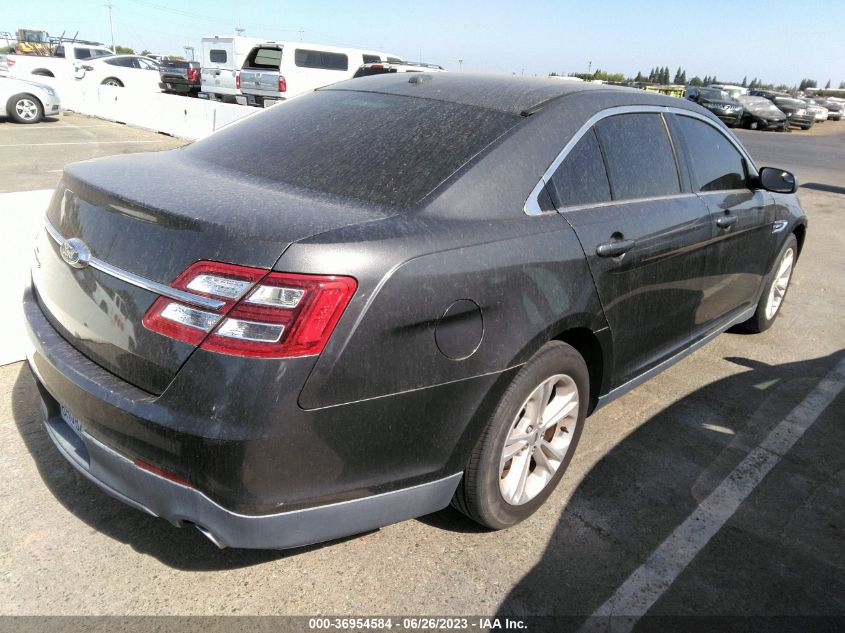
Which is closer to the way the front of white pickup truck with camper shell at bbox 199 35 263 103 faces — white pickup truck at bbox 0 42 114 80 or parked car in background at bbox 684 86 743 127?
the parked car in background

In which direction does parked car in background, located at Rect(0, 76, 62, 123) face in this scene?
to the viewer's right

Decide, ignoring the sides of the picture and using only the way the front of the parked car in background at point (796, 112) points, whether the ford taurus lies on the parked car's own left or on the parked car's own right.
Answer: on the parked car's own right

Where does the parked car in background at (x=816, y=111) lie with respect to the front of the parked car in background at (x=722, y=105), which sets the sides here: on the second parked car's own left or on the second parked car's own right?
on the second parked car's own left

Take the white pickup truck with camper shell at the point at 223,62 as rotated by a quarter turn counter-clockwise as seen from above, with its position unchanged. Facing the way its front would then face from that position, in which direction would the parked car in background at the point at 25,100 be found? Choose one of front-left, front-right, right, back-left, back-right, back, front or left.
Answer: left

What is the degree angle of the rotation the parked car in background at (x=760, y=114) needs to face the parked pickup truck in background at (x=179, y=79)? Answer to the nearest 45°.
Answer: approximately 90° to its right

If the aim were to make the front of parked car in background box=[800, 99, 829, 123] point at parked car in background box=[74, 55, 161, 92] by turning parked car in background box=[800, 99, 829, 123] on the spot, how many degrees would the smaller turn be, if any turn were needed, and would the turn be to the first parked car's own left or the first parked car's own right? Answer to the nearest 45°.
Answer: approximately 90° to the first parked car's own right

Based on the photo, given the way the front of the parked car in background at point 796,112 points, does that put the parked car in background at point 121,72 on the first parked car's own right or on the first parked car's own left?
on the first parked car's own right

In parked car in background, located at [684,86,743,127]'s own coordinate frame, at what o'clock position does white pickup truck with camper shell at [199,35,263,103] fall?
The white pickup truck with camper shell is roughly at 3 o'clock from the parked car in background.

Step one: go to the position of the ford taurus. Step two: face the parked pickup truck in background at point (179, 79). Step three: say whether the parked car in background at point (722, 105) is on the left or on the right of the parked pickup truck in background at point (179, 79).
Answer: right

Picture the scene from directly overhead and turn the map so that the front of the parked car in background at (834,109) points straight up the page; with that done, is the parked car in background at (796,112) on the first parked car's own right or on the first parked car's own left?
on the first parked car's own right

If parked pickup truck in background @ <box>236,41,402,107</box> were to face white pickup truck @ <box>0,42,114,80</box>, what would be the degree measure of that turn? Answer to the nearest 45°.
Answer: approximately 90° to its left

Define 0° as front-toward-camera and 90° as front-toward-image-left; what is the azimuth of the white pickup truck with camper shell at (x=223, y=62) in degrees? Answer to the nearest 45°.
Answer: approximately 225°
